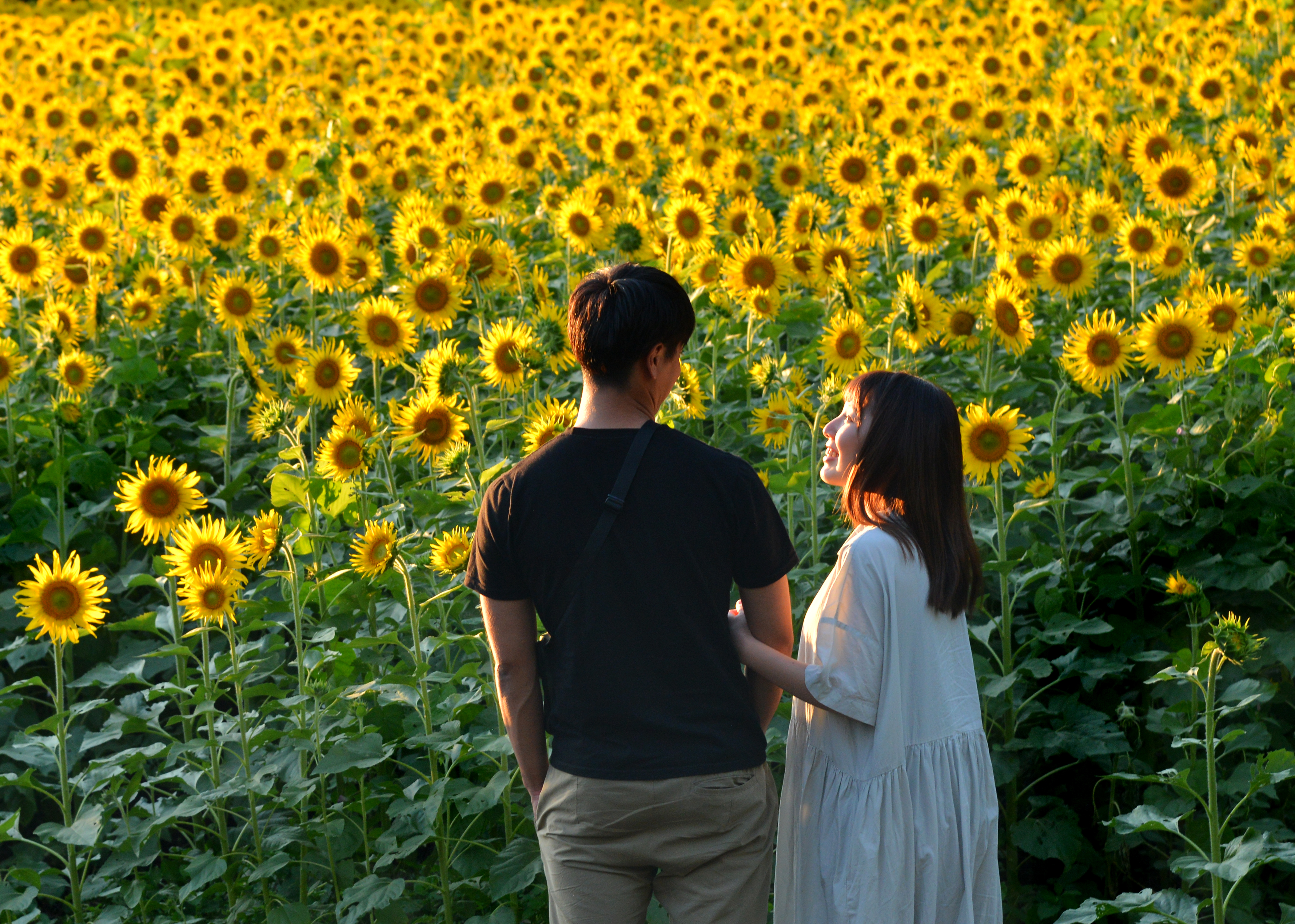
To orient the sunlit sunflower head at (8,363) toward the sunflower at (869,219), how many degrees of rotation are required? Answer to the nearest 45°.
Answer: approximately 90° to its left

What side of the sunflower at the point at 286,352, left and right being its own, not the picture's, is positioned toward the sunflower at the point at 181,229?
back

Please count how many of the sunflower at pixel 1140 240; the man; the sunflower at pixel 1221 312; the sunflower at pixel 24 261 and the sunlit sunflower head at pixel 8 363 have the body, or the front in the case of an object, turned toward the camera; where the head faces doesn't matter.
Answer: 4

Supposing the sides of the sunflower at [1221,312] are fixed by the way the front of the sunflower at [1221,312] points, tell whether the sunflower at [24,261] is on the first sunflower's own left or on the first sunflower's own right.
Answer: on the first sunflower's own right

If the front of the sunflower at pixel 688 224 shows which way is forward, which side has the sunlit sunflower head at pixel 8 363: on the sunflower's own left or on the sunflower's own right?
on the sunflower's own right

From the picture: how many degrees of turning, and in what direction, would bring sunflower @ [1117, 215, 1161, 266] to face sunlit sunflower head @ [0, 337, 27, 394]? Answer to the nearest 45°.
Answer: approximately 90° to its right

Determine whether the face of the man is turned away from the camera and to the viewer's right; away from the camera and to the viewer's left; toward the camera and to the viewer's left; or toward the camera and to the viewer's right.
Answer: away from the camera and to the viewer's right

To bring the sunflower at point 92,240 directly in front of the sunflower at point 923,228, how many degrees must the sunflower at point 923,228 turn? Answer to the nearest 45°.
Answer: approximately 90° to its right

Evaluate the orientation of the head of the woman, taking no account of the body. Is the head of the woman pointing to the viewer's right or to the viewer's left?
to the viewer's left
